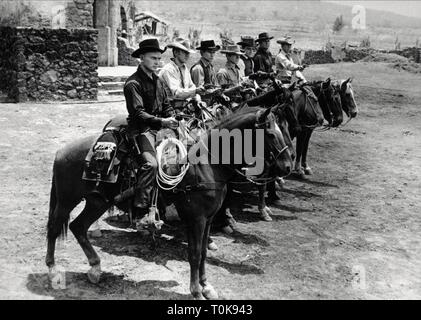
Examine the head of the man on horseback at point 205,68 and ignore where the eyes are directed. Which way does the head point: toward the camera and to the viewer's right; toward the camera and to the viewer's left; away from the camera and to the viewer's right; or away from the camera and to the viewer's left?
toward the camera and to the viewer's right

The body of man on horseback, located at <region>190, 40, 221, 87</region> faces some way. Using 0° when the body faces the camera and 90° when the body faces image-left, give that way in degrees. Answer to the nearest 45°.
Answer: approximately 315°

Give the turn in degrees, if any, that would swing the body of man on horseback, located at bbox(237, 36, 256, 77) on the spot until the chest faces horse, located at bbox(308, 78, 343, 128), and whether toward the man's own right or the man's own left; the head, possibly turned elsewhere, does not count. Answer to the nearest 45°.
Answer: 0° — they already face it

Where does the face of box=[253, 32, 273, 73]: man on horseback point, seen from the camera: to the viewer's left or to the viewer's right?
to the viewer's right

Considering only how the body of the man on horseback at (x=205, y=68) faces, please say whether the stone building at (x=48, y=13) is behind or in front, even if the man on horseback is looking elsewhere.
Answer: behind

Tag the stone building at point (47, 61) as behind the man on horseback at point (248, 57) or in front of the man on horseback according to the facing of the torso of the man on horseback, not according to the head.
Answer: behind

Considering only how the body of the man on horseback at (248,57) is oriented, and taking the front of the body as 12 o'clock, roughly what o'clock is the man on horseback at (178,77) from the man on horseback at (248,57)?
the man on horseback at (178,77) is roughly at 2 o'clock from the man on horseback at (248,57).

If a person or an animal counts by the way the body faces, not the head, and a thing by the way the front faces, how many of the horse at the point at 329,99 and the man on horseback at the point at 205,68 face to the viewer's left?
0

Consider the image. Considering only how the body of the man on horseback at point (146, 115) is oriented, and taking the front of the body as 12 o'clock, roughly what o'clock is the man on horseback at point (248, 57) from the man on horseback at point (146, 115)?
the man on horseback at point (248, 57) is roughly at 8 o'clock from the man on horseback at point (146, 115).

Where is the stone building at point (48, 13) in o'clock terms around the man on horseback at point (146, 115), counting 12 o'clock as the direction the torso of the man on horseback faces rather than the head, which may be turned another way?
The stone building is roughly at 7 o'clock from the man on horseback.

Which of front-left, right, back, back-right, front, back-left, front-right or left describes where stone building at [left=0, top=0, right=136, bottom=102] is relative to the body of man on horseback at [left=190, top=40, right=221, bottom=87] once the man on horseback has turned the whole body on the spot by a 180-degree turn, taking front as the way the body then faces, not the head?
front
